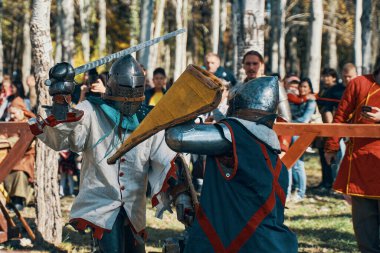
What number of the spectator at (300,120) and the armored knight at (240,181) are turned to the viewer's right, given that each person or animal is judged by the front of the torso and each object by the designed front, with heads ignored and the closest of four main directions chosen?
0

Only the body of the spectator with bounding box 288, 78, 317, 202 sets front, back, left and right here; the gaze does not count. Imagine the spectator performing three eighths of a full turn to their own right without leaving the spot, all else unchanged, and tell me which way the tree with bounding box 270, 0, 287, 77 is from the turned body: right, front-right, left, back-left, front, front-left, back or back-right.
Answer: front

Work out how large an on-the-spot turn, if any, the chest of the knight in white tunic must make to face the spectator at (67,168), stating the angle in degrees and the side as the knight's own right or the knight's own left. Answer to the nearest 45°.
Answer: approximately 135° to the knight's own left

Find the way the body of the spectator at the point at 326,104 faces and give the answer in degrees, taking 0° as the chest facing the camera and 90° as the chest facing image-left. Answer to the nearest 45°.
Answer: approximately 45°

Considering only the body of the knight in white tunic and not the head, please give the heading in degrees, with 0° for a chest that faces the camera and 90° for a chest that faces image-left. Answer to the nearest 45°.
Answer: approximately 315°

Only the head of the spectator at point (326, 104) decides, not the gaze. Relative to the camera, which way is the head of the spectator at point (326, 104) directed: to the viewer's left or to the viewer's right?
to the viewer's left
